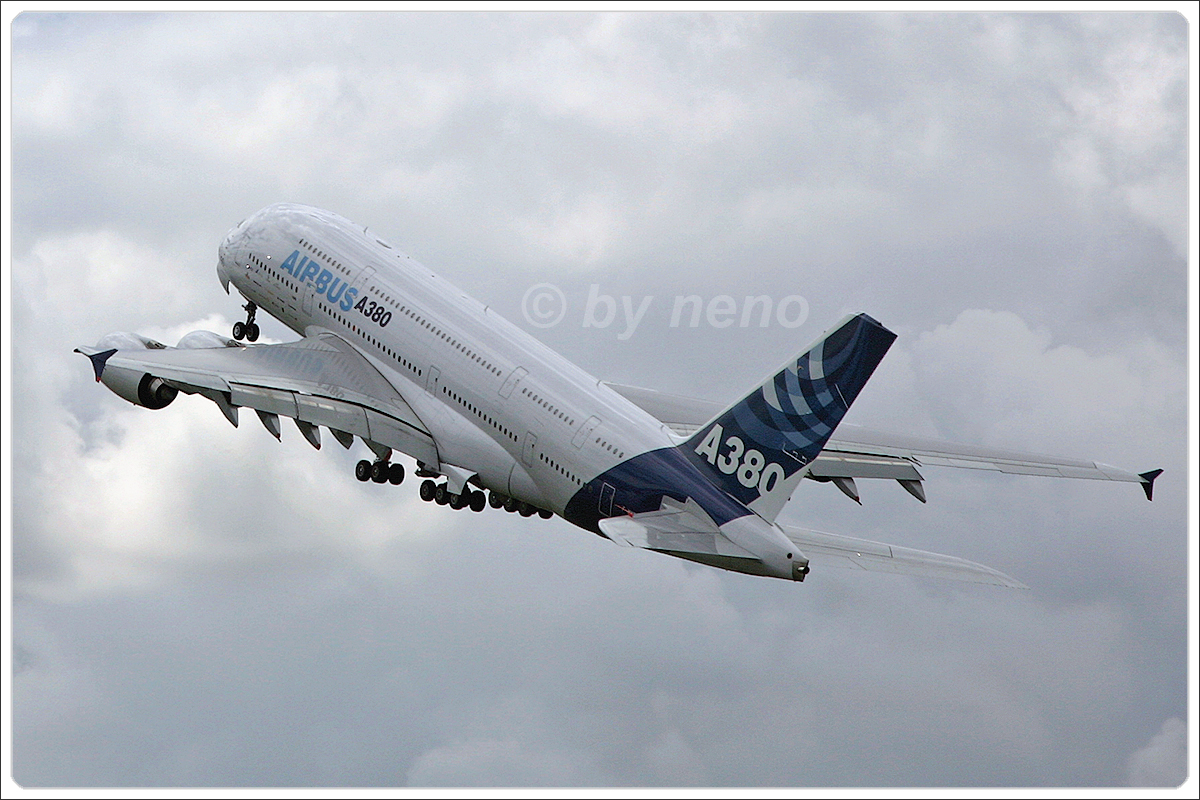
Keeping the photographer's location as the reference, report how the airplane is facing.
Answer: facing away from the viewer and to the left of the viewer
